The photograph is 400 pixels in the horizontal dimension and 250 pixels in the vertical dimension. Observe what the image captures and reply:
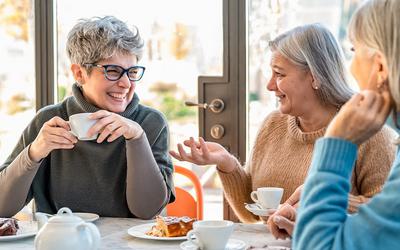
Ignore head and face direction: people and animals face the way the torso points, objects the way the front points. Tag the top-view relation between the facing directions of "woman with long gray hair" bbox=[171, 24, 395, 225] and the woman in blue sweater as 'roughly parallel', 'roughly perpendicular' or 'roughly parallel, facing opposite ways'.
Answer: roughly perpendicular

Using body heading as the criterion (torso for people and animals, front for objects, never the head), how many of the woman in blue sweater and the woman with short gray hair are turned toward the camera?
1

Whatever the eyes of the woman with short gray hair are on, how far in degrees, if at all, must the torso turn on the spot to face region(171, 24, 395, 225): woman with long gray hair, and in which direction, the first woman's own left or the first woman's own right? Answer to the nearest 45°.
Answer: approximately 90° to the first woman's own left

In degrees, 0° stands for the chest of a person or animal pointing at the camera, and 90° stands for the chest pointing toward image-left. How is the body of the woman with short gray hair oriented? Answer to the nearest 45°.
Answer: approximately 0°

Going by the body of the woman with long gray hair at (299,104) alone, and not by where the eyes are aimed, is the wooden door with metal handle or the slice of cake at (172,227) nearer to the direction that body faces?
the slice of cake

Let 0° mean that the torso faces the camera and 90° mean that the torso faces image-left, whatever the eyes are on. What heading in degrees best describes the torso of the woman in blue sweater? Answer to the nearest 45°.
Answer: approximately 135°

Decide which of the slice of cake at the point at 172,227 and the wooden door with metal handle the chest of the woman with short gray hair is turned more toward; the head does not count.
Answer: the slice of cake

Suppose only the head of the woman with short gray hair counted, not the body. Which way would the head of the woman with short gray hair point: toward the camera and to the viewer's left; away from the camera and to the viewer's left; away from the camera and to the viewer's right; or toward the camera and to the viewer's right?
toward the camera and to the viewer's right

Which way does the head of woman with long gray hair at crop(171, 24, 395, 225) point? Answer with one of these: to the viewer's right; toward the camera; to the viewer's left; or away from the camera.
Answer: to the viewer's left

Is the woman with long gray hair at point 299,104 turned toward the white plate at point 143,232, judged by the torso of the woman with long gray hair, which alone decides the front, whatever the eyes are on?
yes

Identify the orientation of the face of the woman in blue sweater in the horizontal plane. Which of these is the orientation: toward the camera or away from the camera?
away from the camera
